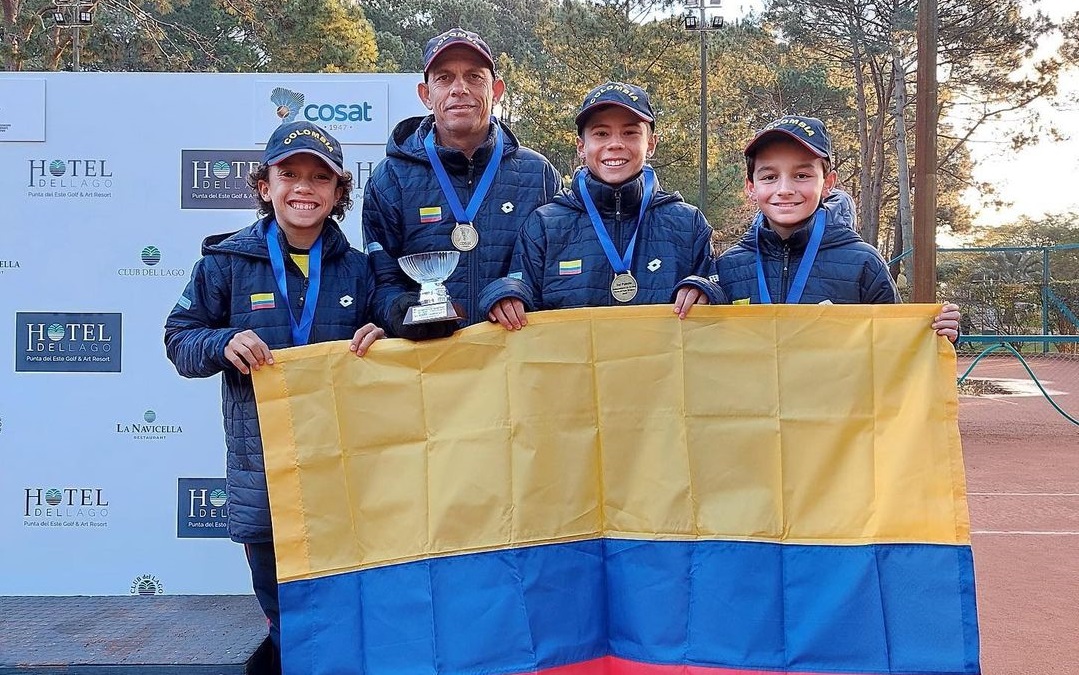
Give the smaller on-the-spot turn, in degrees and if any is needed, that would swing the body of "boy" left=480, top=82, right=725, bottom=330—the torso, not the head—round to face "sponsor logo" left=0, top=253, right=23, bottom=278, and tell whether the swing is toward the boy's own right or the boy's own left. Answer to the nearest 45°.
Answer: approximately 90° to the boy's own right

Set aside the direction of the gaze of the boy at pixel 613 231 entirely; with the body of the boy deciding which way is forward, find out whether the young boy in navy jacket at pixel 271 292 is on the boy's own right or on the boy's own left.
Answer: on the boy's own right

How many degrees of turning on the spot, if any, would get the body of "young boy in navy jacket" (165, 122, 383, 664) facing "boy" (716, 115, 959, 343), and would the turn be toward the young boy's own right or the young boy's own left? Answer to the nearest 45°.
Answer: approximately 90° to the young boy's own left

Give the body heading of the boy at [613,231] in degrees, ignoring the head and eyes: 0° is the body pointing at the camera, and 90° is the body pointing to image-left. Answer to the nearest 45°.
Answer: approximately 0°

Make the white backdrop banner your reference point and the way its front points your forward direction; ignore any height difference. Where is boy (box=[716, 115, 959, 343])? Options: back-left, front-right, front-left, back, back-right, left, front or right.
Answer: front-left

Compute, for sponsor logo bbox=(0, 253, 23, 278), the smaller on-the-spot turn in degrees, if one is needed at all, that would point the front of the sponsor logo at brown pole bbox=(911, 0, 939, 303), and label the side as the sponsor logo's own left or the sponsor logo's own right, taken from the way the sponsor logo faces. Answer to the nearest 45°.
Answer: approximately 90° to the sponsor logo's own left

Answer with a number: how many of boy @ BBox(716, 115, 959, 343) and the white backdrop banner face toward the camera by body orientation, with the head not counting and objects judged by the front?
2
